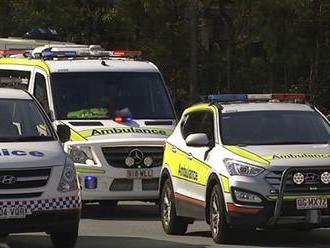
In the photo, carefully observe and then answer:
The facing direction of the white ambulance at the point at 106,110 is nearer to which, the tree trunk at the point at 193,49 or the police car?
the police car

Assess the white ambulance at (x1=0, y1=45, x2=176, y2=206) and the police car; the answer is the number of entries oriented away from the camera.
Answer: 0

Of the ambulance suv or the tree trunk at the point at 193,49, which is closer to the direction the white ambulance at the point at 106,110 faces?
the ambulance suv

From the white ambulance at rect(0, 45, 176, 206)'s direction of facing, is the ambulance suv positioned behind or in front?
in front

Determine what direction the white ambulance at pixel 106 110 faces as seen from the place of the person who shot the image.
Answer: facing the viewer and to the right of the viewer

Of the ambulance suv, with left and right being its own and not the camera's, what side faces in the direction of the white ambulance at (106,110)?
back

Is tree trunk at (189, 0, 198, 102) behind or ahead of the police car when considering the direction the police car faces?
behind

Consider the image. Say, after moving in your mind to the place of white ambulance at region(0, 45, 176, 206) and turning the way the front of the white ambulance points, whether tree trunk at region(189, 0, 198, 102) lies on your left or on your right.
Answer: on your left

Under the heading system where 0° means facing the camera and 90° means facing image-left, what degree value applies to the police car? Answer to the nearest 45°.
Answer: approximately 0°
